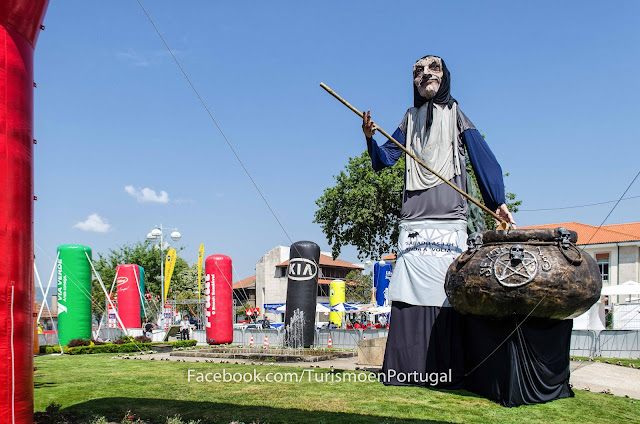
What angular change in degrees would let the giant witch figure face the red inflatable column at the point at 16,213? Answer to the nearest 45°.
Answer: approximately 45° to its right

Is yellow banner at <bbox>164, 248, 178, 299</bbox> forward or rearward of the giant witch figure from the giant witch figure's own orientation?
rearward

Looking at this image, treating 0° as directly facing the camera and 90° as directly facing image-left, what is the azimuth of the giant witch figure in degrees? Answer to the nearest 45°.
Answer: approximately 0°

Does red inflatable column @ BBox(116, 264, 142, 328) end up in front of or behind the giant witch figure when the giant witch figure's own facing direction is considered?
behind

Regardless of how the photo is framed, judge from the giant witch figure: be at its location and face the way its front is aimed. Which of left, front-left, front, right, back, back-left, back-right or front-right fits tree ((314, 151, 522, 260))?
back
